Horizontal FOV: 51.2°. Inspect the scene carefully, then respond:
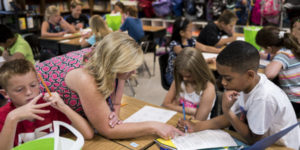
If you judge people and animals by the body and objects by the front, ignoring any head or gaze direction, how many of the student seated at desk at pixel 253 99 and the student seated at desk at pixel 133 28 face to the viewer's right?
0

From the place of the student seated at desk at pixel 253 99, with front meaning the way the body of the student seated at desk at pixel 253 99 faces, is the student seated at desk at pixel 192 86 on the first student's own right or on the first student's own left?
on the first student's own right

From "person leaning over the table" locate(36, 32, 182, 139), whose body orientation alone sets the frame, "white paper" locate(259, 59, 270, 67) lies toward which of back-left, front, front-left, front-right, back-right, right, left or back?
front-left

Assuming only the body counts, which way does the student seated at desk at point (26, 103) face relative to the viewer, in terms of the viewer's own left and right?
facing the viewer and to the right of the viewer

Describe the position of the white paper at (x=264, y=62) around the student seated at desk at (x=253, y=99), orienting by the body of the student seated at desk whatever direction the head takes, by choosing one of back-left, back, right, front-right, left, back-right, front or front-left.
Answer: right

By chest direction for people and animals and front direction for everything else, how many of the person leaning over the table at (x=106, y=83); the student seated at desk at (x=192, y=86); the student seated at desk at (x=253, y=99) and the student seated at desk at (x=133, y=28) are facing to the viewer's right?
1

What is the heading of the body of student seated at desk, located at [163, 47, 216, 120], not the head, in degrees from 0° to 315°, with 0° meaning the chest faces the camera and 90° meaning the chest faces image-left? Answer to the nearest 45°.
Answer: approximately 45°

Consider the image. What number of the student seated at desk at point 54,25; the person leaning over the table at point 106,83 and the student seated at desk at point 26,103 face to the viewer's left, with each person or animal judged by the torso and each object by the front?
0

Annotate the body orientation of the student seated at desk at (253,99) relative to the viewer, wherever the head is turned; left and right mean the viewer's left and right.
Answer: facing to the left of the viewer

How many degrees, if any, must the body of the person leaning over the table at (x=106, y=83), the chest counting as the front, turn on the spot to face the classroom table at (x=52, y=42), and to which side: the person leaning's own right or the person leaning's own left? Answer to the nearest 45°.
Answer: approximately 90° to the person leaning's own left

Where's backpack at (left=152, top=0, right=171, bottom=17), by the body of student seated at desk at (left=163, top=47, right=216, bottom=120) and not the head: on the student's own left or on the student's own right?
on the student's own right

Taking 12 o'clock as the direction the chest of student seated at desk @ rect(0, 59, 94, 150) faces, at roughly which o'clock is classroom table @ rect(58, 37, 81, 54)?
The classroom table is roughly at 8 o'clock from the student seated at desk.

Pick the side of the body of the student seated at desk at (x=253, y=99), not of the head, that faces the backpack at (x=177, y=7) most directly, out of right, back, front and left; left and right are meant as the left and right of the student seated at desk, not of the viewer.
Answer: right

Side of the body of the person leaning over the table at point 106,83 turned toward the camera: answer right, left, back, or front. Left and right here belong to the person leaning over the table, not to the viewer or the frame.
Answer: right
